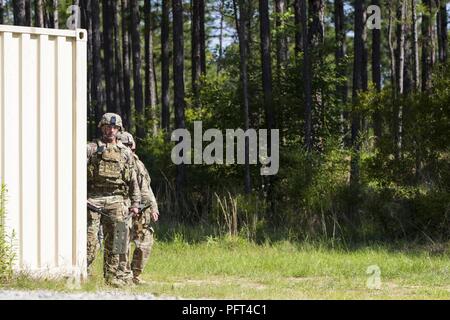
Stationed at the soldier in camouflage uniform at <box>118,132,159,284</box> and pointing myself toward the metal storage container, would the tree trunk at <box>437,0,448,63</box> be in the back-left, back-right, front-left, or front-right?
back-right

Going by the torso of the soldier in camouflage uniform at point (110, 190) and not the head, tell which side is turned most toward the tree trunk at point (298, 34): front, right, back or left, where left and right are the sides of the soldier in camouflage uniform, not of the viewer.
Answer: back

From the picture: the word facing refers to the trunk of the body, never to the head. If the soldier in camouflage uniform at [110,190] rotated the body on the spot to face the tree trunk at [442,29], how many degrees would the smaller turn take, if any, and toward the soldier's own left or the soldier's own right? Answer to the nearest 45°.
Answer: approximately 135° to the soldier's own left

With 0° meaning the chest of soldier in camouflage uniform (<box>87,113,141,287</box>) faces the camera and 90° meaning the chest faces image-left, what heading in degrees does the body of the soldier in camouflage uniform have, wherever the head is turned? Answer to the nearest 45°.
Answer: approximately 0°

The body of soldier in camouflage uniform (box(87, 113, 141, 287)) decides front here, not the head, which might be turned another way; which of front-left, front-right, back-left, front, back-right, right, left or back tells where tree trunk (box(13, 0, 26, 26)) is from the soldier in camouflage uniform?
back

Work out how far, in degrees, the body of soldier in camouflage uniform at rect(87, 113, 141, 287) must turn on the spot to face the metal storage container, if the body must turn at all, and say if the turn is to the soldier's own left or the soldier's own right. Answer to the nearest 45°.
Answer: approximately 45° to the soldier's own right

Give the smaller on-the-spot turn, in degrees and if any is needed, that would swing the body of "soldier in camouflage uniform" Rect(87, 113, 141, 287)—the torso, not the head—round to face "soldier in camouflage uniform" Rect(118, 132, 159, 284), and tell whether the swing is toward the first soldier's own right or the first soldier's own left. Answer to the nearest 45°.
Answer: approximately 135° to the first soldier's own left
